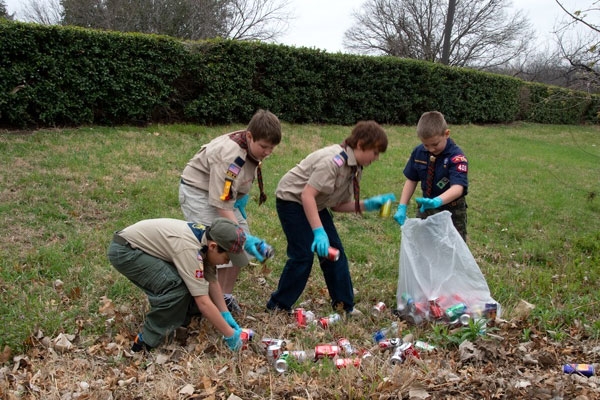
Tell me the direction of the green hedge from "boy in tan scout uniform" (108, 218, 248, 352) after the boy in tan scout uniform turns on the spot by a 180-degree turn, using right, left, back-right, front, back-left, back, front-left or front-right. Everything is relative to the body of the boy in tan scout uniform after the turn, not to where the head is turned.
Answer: right

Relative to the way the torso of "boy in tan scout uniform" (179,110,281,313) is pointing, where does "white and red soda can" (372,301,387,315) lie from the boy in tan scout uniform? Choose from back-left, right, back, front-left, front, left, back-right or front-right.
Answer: front-left

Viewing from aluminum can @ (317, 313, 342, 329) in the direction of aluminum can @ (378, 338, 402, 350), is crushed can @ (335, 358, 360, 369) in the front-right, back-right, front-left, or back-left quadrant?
front-right

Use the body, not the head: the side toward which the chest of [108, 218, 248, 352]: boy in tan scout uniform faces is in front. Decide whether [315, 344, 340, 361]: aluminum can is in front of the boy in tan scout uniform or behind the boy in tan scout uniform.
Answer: in front

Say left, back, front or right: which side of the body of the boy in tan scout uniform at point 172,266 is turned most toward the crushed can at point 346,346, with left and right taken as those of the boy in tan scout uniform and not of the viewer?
front

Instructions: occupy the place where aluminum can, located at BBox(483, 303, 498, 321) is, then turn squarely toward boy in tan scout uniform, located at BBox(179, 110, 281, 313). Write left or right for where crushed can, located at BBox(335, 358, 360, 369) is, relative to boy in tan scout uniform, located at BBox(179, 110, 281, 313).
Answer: left

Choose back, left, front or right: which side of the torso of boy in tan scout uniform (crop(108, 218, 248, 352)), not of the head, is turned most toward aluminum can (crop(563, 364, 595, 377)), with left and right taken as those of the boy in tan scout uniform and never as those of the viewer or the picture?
front

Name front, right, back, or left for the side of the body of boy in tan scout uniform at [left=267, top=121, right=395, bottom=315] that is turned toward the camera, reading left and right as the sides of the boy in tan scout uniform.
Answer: right

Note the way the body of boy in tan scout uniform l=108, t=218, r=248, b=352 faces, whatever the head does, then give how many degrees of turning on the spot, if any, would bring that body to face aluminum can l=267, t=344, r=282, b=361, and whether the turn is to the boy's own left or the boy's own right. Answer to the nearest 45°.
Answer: approximately 45° to the boy's own right

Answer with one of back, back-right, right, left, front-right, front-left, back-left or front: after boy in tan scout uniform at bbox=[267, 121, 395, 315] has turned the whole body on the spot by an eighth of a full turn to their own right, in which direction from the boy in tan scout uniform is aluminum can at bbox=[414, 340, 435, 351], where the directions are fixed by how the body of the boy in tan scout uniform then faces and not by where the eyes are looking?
front

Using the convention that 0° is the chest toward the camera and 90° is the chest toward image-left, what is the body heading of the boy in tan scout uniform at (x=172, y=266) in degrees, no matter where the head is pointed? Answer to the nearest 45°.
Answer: approximately 270°

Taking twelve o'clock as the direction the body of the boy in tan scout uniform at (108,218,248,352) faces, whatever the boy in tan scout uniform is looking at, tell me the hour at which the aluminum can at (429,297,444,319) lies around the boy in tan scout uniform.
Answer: The aluminum can is roughly at 12 o'clock from the boy in tan scout uniform.

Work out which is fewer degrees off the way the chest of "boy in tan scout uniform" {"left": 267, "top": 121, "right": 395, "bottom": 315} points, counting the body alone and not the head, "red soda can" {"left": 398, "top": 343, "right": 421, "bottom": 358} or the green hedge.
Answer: the red soda can

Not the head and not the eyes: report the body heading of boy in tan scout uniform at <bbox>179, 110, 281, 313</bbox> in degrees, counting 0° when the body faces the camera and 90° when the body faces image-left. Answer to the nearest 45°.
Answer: approximately 315°

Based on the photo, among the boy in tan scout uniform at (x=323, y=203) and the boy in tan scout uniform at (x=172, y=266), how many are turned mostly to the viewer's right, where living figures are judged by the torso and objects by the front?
2

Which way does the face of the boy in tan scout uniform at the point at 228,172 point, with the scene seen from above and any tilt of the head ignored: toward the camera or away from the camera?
toward the camera
